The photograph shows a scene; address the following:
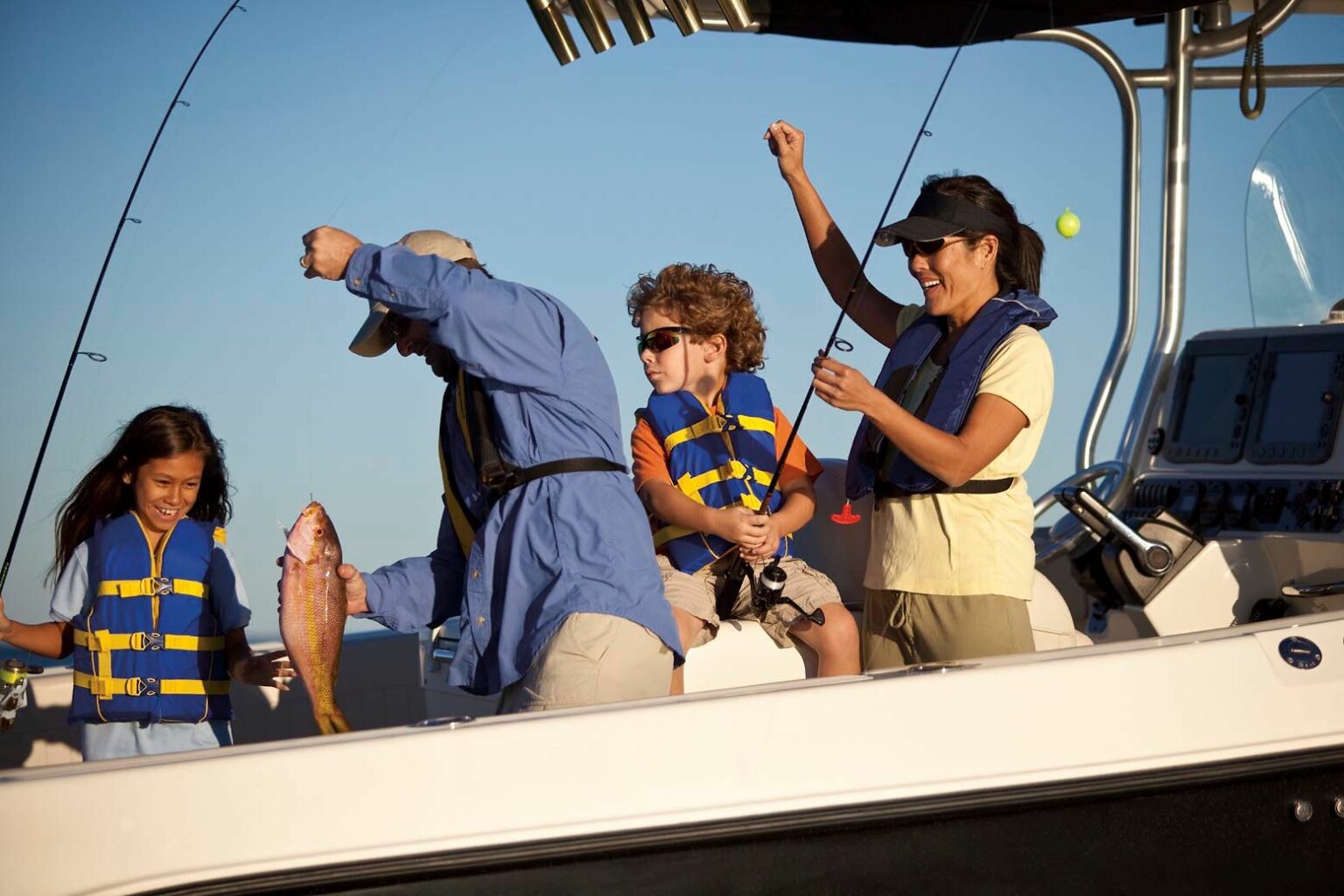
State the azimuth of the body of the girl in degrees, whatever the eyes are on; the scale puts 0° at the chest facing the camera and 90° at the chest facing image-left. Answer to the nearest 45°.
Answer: approximately 0°

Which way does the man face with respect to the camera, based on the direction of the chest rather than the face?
to the viewer's left

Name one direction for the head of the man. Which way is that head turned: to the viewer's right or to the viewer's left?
to the viewer's left

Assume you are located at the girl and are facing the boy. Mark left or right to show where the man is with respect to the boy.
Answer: right

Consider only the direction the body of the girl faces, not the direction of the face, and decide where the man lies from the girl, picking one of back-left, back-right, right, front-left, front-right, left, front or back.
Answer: front-left

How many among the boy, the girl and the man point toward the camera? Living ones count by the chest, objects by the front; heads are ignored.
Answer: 2

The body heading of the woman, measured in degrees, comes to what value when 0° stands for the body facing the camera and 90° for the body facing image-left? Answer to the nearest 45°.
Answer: approximately 45°

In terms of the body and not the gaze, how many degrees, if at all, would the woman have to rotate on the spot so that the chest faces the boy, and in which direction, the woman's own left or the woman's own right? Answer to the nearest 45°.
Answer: approximately 90° to the woman's own right

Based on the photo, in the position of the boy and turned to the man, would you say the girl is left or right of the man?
right

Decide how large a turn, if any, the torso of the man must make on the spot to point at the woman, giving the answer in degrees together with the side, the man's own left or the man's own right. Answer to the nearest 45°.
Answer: approximately 180°

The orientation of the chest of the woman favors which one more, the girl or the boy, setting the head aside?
the girl

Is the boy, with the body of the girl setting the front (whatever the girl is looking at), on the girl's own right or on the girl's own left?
on the girl's own left

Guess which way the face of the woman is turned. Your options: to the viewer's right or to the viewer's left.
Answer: to the viewer's left

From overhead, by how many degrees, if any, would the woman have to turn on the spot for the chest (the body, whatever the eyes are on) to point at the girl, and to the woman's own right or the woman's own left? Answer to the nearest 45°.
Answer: approximately 45° to the woman's own right
